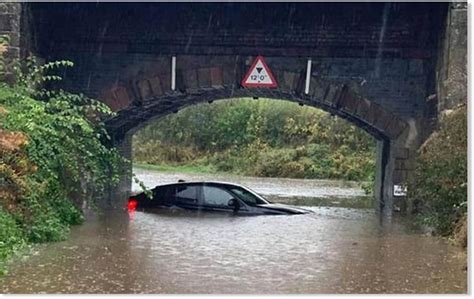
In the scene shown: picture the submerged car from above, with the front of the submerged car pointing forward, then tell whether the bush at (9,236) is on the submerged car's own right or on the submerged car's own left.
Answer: on the submerged car's own right

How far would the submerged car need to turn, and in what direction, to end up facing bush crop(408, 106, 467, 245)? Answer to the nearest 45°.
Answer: approximately 45° to its right

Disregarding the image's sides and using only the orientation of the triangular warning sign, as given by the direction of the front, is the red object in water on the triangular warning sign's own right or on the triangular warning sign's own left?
on the triangular warning sign's own right

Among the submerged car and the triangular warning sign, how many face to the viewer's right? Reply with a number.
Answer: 1

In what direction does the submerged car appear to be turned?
to the viewer's right

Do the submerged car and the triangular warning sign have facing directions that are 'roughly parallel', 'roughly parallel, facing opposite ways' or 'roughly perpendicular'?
roughly perpendicular
